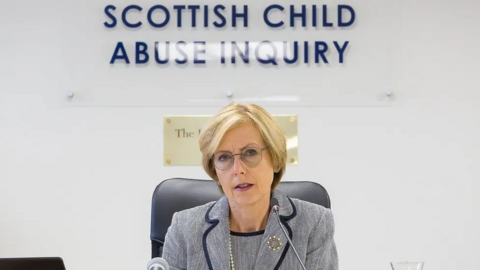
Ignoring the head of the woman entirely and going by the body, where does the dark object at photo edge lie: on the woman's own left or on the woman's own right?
on the woman's own right

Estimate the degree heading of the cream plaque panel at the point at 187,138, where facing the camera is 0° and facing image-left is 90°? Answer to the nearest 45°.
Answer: approximately 0°

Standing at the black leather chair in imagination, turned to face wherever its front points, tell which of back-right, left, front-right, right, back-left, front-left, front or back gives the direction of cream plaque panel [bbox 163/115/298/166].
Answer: back

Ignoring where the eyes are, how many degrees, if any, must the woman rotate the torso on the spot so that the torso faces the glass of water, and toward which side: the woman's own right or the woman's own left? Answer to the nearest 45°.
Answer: approximately 45° to the woman's own left

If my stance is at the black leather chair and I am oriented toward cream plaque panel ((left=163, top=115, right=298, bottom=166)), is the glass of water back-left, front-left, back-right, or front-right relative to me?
back-right

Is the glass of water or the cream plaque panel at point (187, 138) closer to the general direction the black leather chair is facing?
the glass of water

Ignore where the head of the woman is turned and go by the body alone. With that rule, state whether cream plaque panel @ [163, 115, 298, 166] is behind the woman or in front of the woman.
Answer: behind

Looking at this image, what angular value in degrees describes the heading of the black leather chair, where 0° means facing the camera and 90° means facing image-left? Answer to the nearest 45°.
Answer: approximately 0°

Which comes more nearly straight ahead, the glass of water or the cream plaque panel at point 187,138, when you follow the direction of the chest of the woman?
the glass of water
